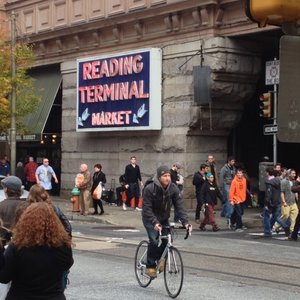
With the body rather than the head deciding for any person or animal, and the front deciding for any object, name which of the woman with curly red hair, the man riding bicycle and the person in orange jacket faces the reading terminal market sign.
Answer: the woman with curly red hair

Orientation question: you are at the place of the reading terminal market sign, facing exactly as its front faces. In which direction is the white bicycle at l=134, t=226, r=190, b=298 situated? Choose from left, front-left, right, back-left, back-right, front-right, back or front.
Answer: front-left

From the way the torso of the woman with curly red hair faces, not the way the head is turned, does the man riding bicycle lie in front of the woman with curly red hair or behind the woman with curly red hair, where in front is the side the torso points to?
in front

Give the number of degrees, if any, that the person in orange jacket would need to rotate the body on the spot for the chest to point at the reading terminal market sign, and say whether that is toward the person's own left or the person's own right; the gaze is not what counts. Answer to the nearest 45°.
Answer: approximately 135° to the person's own right

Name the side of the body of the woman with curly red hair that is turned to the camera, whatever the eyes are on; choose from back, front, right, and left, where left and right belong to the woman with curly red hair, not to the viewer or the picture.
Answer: back

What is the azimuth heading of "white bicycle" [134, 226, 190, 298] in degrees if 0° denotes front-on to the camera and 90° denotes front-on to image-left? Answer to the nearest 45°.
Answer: approximately 315°

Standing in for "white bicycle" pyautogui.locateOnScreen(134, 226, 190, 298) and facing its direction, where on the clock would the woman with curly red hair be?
The woman with curly red hair is roughly at 2 o'clock from the white bicycle.

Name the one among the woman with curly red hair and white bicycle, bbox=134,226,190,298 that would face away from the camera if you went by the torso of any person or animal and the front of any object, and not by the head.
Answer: the woman with curly red hair

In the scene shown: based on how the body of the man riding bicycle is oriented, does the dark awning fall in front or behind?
behind

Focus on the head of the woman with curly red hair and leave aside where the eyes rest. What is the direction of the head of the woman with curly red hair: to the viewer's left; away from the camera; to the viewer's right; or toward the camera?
away from the camera
